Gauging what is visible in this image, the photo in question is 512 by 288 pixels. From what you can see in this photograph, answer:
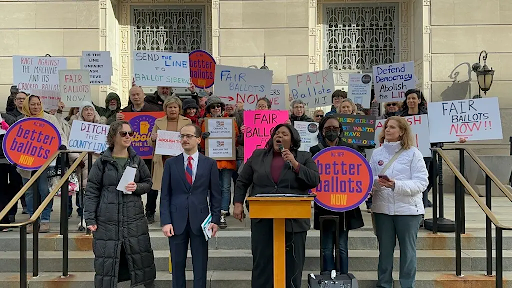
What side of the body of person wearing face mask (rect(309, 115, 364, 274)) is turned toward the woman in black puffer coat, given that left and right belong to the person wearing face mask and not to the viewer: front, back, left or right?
right

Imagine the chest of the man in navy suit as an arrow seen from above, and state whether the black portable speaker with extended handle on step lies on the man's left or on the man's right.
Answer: on the man's left

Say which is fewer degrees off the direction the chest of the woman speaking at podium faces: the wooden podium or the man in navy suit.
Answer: the wooden podium

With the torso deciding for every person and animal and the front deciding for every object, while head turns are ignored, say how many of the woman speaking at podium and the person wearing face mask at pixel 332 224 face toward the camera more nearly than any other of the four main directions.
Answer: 2

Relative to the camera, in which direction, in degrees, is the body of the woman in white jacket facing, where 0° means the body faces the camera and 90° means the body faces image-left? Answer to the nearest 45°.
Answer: approximately 45°
